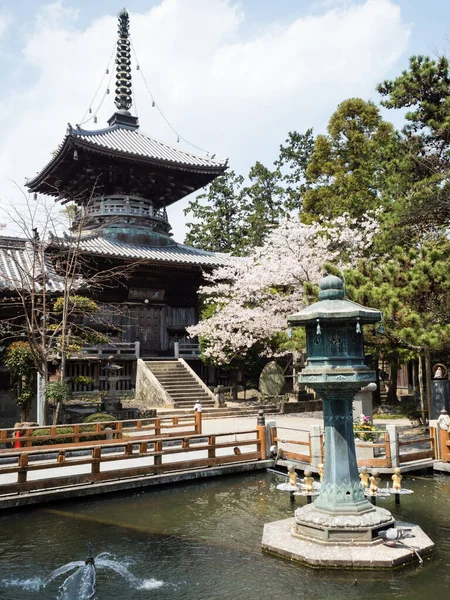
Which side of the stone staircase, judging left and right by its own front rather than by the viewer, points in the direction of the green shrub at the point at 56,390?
right

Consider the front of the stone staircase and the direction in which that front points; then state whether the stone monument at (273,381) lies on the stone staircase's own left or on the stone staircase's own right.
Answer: on the stone staircase's own left

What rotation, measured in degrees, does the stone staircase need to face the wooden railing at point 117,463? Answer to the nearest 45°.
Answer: approximately 45° to its right

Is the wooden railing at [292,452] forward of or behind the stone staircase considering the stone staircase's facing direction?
forward

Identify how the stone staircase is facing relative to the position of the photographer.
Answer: facing the viewer and to the right of the viewer

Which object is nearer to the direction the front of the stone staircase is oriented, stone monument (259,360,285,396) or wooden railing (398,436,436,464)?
the wooden railing

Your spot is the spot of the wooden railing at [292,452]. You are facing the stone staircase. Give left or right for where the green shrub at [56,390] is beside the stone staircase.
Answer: left

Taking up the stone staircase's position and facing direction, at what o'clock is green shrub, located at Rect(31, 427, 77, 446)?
The green shrub is roughly at 2 o'clock from the stone staircase.

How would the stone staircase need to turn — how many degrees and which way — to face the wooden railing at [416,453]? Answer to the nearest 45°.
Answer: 0° — it already faces it
